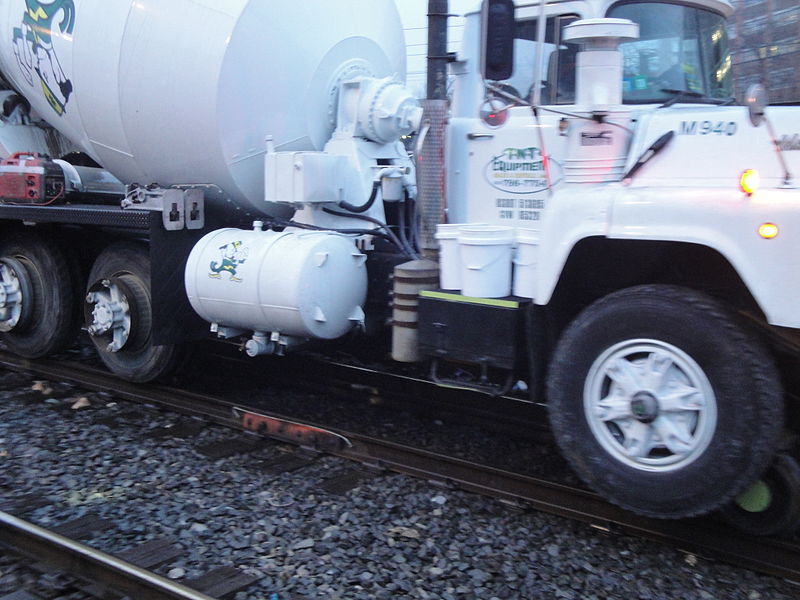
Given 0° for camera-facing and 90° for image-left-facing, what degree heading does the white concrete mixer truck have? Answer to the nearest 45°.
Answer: approximately 315°
